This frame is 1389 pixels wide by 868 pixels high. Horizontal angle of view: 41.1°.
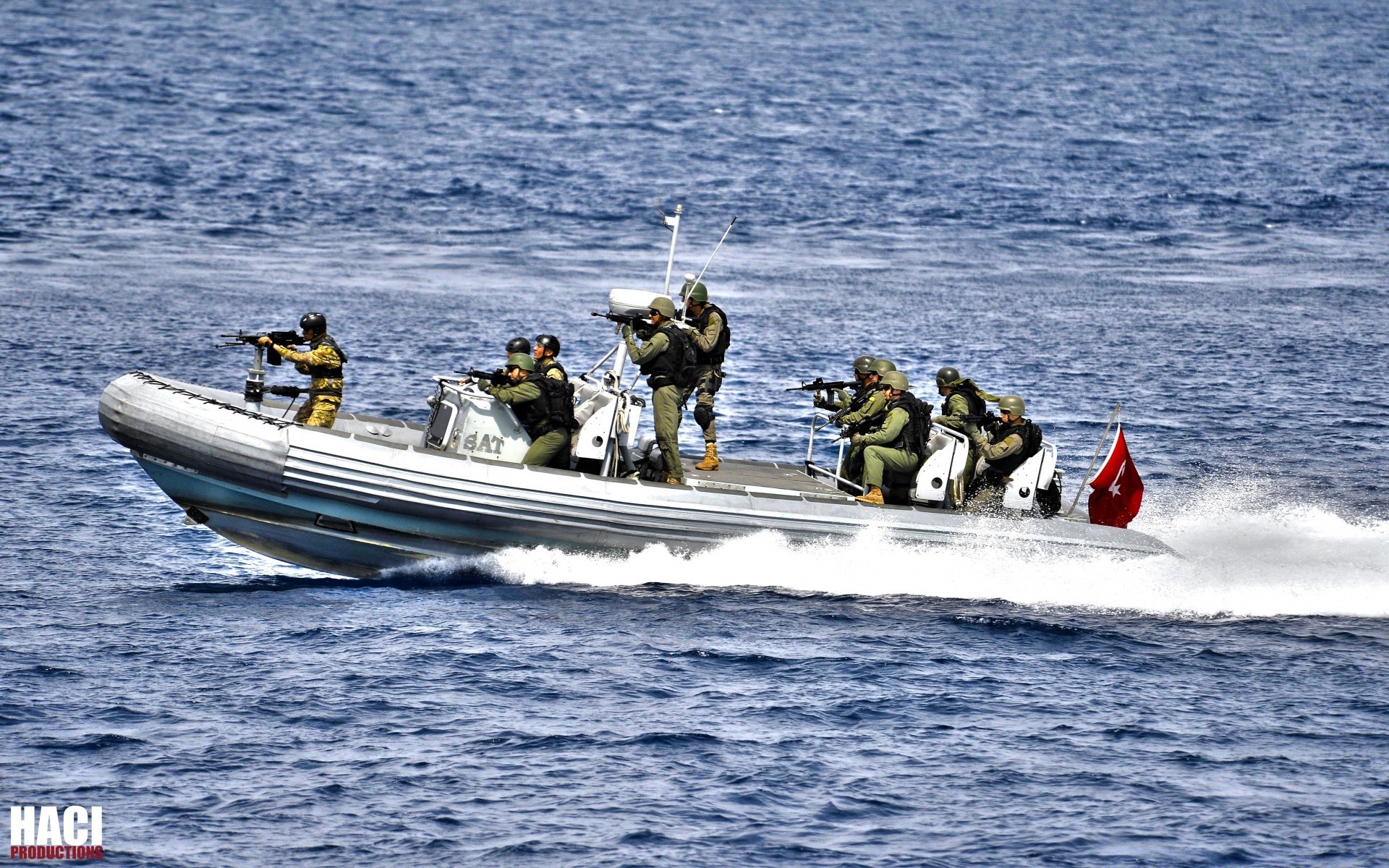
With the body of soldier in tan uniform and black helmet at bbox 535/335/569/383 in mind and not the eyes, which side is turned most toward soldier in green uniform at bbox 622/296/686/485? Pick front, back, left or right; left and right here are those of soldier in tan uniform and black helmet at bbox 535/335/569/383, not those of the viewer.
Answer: back

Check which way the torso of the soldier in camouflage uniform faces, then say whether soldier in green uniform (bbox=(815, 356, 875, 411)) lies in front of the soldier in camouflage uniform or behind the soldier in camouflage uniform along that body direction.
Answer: behind

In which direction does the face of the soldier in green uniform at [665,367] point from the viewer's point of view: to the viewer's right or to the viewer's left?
to the viewer's left

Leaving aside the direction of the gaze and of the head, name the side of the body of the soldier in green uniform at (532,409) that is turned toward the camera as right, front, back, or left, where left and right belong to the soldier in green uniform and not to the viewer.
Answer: left

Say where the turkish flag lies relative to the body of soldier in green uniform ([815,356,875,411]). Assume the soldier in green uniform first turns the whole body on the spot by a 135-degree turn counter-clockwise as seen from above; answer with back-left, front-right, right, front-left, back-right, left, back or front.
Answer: front-left

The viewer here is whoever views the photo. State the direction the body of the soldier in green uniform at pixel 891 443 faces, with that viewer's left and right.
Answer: facing to the left of the viewer

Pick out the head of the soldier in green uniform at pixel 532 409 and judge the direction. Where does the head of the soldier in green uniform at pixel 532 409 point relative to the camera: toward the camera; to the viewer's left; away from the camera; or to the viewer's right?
to the viewer's left

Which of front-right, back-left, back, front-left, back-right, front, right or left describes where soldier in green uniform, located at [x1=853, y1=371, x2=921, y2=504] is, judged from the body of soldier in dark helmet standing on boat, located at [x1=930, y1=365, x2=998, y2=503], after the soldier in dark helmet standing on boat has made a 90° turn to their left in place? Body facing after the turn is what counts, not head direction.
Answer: front-right

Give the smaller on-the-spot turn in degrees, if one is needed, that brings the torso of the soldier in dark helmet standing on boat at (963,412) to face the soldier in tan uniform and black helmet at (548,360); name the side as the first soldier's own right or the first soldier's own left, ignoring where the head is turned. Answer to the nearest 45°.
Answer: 0° — they already face them

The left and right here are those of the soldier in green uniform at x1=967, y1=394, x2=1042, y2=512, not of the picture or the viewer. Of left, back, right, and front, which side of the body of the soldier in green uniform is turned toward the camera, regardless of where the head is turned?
left

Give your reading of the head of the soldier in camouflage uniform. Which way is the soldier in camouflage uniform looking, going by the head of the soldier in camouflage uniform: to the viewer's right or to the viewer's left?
to the viewer's left

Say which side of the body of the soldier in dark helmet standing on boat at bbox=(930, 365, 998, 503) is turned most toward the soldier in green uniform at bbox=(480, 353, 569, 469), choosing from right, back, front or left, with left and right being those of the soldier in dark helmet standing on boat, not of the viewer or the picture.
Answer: front

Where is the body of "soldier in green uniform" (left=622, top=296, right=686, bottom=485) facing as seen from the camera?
to the viewer's left
